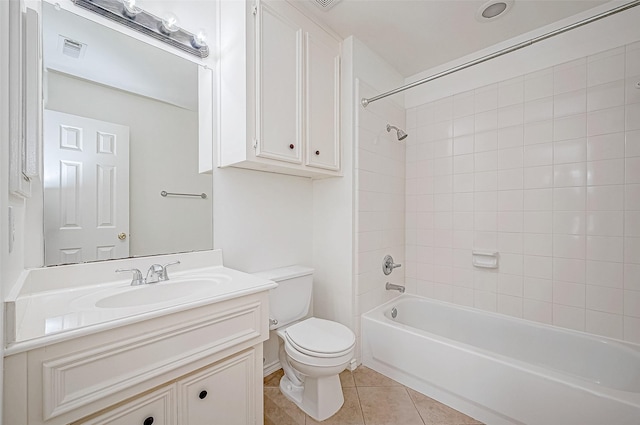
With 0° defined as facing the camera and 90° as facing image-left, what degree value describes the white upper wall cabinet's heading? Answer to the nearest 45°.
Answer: approximately 315°

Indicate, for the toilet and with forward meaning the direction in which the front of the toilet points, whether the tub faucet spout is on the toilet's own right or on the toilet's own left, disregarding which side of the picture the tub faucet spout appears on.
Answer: on the toilet's own left

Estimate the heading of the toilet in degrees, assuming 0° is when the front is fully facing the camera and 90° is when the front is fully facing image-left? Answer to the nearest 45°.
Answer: approximately 315°

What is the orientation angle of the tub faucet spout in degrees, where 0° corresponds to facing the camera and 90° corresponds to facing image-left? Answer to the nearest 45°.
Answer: approximately 315°

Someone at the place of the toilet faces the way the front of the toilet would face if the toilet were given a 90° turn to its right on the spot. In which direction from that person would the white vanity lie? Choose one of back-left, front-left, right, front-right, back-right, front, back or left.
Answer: front
